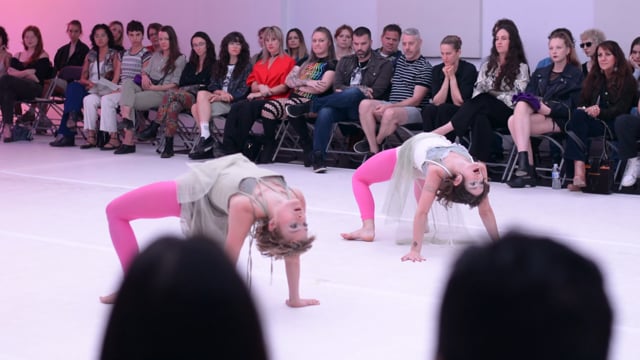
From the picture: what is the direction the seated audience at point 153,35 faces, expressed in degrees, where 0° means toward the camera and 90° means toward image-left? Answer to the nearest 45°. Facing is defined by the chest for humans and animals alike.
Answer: approximately 45°

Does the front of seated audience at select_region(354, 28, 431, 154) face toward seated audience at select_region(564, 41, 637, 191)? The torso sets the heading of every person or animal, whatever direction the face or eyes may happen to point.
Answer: no

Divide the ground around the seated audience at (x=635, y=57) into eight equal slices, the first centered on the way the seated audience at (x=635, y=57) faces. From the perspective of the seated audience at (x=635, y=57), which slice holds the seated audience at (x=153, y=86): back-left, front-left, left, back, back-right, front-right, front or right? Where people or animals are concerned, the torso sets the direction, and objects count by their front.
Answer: front-right

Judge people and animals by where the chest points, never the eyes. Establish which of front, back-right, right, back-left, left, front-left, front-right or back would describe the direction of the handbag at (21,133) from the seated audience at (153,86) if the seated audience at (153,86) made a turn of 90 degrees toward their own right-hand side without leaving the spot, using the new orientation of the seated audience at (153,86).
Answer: front

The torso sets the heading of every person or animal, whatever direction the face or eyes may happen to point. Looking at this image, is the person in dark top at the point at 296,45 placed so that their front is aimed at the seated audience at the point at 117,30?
no

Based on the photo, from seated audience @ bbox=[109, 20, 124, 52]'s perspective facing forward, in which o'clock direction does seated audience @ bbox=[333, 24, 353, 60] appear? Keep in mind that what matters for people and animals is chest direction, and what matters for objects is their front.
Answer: seated audience @ bbox=[333, 24, 353, 60] is roughly at 9 o'clock from seated audience @ bbox=[109, 20, 124, 52].

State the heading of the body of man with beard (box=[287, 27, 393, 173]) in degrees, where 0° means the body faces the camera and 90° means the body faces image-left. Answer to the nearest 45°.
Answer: approximately 45°

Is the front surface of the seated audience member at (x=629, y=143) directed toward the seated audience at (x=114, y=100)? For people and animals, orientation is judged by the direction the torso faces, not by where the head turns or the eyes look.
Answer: no

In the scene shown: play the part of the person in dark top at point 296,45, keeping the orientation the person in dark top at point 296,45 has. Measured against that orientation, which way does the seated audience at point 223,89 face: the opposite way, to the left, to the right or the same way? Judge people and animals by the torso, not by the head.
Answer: the same way

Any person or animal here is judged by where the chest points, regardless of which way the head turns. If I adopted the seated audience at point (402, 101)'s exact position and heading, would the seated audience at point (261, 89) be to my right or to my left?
on my right

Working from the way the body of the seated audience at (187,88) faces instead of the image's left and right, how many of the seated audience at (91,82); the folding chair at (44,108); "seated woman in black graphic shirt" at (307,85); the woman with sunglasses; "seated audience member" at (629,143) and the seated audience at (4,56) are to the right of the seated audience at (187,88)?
3

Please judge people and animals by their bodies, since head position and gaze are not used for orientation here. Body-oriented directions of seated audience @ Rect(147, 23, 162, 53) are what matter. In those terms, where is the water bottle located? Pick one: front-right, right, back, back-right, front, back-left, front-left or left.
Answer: left

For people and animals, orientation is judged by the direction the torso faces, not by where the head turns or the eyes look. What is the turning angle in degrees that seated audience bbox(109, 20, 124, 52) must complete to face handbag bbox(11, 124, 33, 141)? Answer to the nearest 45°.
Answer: approximately 45° to their right

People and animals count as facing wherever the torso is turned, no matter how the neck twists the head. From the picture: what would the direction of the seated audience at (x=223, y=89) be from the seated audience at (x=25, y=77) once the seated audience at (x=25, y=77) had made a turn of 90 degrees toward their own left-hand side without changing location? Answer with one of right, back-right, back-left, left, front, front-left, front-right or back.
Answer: front

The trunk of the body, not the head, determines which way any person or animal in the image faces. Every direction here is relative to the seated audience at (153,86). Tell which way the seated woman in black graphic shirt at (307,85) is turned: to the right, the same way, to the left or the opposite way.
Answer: the same way

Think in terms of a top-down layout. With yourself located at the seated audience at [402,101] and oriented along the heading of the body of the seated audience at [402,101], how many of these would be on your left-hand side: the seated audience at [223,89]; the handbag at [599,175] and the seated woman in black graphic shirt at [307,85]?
1

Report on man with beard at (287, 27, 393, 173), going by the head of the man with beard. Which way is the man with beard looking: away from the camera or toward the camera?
toward the camera

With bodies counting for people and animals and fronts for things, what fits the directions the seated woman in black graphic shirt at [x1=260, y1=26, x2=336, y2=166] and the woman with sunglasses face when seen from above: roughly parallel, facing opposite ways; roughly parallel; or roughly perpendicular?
roughly parallel

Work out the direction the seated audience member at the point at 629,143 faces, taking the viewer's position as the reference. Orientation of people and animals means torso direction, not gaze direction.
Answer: facing the viewer and to the left of the viewer

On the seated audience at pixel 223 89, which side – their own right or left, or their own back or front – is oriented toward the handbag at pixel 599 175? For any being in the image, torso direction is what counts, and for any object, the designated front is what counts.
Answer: left
